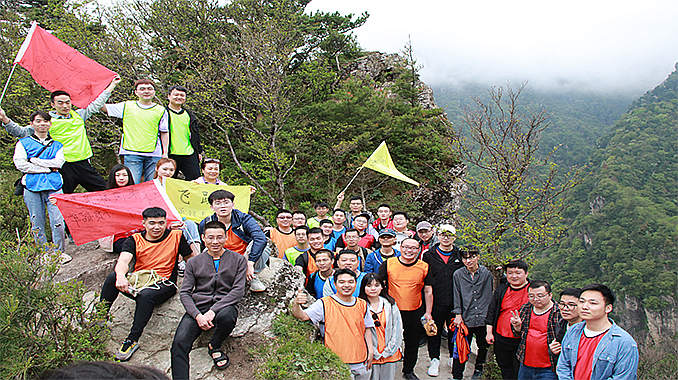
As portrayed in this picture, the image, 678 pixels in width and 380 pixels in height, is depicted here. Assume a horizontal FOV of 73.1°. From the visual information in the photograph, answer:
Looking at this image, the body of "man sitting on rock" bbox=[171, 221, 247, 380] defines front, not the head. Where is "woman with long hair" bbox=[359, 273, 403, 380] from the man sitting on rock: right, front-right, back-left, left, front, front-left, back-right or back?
left

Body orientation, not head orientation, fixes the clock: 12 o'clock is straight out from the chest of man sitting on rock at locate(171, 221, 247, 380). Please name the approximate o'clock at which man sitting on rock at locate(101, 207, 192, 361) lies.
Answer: man sitting on rock at locate(101, 207, 192, 361) is roughly at 4 o'clock from man sitting on rock at locate(171, 221, 247, 380).

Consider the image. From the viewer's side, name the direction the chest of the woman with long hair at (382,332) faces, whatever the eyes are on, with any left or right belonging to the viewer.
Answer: facing the viewer and to the left of the viewer

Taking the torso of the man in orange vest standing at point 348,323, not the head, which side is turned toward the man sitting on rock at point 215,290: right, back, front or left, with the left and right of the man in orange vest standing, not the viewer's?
right

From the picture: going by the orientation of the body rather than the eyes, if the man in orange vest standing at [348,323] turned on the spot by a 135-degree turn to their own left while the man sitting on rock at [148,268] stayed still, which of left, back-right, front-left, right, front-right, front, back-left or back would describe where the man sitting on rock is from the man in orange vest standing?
back-left

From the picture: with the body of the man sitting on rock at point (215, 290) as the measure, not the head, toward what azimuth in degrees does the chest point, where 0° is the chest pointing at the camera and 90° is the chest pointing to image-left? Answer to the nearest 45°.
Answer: approximately 0°

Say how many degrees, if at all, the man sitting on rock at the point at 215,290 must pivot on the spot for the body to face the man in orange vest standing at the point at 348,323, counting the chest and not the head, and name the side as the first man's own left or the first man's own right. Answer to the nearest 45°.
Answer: approximately 90° to the first man's own left

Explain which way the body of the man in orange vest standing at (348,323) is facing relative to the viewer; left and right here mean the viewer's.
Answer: facing the viewer
